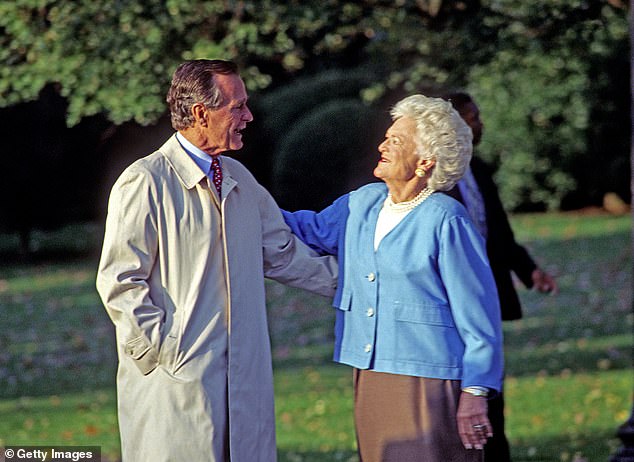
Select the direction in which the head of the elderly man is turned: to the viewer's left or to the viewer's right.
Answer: to the viewer's right

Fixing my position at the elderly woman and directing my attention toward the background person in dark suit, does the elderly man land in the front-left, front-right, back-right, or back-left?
back-left

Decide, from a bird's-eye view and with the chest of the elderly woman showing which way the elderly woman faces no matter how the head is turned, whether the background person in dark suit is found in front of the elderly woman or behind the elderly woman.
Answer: behind

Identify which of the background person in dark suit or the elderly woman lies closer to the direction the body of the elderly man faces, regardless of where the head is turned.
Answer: the elderly woman

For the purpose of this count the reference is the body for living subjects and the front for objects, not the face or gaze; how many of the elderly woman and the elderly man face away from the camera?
0

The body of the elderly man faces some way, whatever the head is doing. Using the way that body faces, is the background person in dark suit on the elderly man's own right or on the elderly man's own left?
on the elderly man's own left

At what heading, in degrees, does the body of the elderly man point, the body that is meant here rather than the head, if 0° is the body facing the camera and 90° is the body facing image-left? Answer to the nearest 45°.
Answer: approximately 315°

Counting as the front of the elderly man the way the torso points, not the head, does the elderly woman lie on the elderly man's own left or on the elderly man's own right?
on the elderly man's own left

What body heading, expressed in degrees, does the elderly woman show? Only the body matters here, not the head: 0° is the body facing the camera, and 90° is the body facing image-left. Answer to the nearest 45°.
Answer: approximately 45°

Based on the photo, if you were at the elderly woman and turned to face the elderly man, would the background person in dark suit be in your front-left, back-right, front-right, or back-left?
back-right

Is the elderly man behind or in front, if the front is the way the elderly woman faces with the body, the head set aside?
in front

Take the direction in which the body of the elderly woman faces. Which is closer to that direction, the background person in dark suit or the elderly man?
the elderly man

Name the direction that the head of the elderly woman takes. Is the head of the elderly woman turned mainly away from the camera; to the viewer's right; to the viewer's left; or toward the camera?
to the viewer's left

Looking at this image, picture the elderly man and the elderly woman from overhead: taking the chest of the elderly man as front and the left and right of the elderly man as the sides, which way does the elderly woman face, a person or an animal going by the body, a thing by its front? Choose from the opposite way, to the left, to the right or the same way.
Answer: to the right

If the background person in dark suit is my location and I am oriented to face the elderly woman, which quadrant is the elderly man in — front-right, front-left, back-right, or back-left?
front-right
